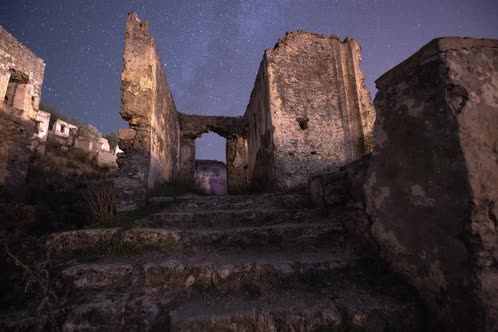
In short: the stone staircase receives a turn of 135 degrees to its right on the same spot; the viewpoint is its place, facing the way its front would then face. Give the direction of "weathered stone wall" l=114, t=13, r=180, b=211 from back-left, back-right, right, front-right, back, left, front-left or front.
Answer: front

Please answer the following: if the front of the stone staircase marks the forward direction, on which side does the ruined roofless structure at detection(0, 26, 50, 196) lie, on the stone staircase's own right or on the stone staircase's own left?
on the stone staircase's own right

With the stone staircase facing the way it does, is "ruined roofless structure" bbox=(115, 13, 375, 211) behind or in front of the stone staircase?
behind

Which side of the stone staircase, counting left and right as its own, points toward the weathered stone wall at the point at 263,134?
back

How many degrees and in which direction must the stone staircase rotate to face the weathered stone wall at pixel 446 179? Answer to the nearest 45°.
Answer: approximately 45° to its left

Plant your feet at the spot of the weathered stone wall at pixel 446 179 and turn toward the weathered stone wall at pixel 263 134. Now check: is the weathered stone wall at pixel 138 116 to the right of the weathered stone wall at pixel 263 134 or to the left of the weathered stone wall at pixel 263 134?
left

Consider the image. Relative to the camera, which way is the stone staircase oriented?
toward the camera

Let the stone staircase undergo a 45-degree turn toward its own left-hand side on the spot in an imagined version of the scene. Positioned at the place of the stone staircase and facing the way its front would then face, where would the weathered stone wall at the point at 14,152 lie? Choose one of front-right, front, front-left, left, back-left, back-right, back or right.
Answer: back

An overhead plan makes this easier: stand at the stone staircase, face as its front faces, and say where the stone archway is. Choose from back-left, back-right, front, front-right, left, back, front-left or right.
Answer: back

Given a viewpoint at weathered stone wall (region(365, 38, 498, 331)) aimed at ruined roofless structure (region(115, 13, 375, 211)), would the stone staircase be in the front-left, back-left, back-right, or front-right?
front-left

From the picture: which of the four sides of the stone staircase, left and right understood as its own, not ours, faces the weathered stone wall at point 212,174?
back
